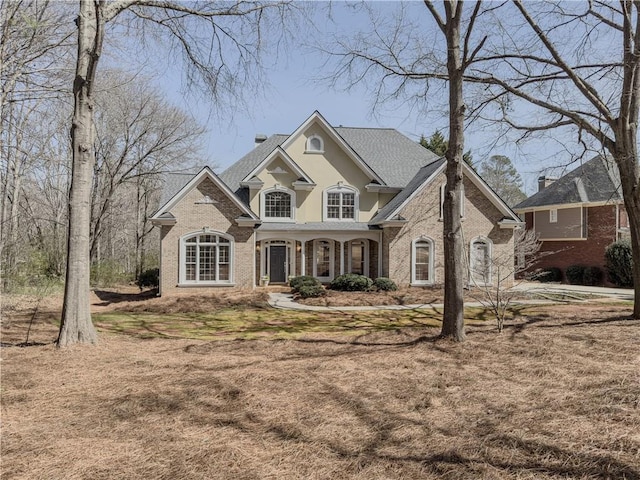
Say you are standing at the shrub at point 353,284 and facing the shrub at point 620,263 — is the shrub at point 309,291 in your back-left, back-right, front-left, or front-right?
back-right

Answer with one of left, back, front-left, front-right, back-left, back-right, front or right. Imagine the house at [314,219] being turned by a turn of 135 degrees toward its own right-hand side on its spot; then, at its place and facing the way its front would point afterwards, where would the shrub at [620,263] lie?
back-right

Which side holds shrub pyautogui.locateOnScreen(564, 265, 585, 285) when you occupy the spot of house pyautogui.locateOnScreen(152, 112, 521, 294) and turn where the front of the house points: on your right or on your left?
on your left

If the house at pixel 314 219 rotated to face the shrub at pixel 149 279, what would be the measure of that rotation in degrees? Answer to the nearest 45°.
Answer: approximately 90° to its right

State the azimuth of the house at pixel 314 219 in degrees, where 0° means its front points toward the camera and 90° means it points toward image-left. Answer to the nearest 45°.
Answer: approximately 0°

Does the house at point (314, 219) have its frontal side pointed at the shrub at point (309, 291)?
yes

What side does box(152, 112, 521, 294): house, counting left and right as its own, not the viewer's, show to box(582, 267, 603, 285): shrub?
left
